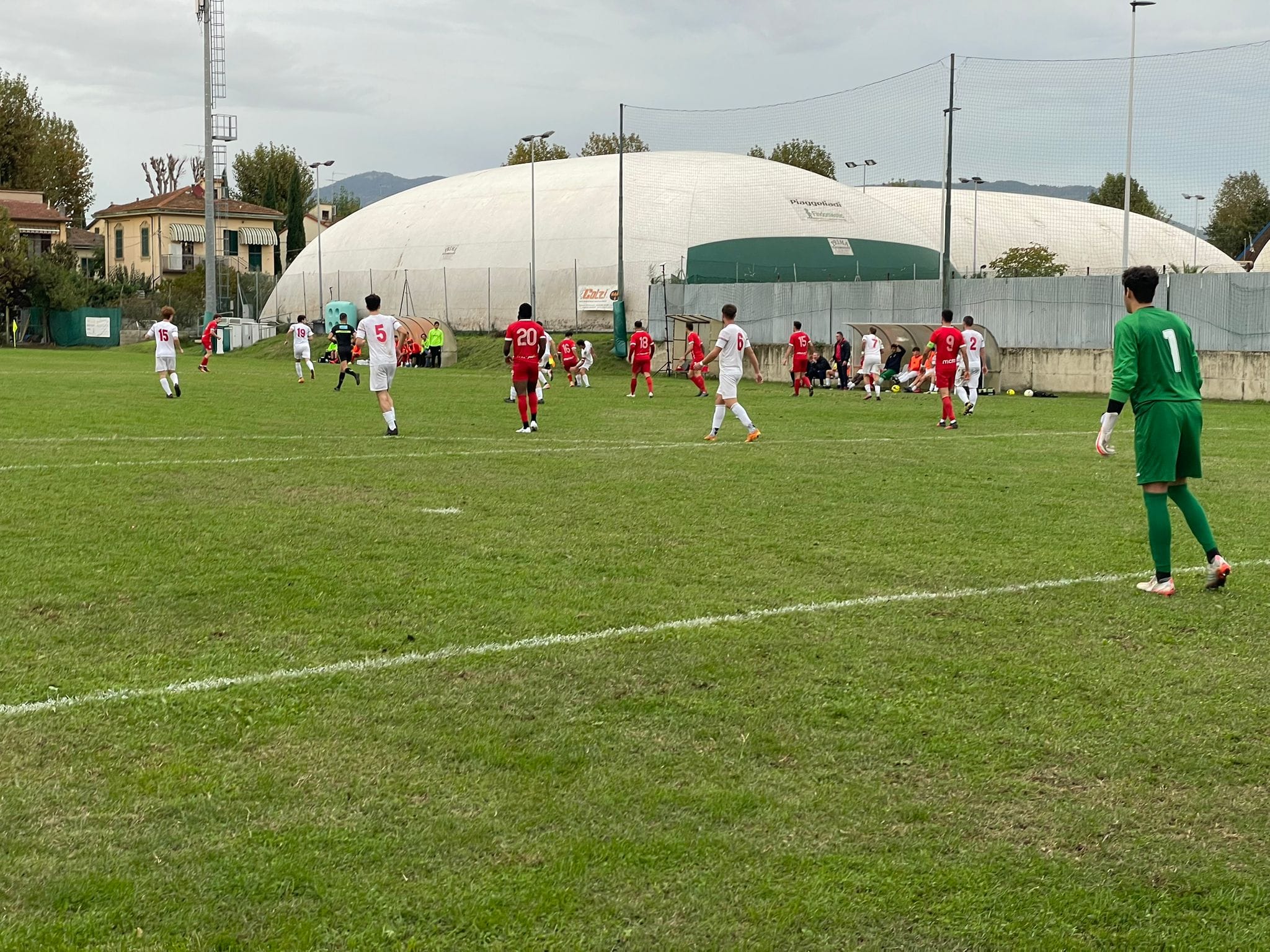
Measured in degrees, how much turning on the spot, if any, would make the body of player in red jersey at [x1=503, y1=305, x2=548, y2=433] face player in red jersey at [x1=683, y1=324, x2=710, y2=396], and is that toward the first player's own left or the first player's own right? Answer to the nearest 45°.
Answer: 0° — they already face them

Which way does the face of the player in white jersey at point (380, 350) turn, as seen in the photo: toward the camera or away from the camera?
away from the camera

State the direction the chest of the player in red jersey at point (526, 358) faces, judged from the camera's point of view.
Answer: away from the camera

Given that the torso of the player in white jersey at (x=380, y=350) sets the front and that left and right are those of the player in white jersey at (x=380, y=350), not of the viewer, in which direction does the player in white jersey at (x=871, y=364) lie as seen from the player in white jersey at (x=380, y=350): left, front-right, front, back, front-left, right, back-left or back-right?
front-right

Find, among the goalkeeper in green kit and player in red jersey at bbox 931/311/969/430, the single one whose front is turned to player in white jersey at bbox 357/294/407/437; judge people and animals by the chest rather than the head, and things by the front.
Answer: the goalkeeper in green kit

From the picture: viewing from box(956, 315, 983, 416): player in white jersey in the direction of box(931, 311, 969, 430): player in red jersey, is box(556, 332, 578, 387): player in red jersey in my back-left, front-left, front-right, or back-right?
back-right

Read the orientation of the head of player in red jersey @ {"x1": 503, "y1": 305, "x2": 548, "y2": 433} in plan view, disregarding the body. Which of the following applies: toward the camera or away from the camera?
away from the camera

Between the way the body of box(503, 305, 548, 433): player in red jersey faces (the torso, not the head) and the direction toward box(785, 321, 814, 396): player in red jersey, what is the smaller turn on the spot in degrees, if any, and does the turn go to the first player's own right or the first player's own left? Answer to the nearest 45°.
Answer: approximately 45° to the first player's own right

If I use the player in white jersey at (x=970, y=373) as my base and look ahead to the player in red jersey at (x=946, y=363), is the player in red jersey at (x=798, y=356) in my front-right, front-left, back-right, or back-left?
back-right

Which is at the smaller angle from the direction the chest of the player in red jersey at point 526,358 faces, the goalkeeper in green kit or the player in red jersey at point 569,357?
the player in red jersey
